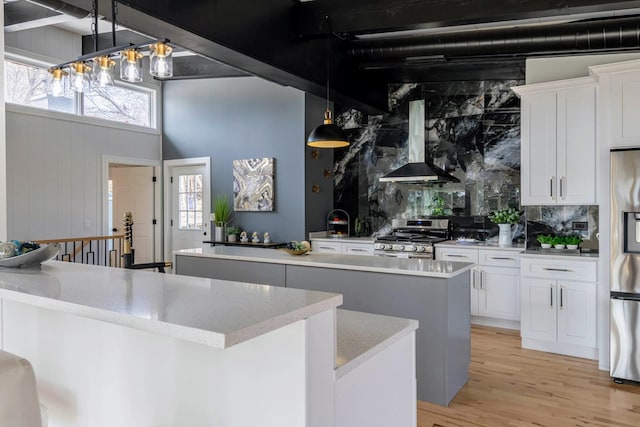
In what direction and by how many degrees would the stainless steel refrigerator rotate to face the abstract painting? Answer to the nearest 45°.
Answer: approximately 90° to its right

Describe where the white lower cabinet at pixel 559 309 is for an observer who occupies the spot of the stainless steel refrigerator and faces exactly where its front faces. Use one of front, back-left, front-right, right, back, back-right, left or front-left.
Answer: back-right

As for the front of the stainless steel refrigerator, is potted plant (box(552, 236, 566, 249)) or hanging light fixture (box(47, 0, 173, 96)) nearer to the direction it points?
the hanging light fixture

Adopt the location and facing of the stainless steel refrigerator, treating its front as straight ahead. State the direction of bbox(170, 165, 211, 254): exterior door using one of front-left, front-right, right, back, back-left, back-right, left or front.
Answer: right

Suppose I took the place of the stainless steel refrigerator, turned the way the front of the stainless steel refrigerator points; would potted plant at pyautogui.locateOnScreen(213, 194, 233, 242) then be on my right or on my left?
on my right

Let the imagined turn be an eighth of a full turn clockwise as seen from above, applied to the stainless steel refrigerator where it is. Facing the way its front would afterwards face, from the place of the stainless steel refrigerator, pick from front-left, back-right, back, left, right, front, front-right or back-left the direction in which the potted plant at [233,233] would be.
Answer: front-right

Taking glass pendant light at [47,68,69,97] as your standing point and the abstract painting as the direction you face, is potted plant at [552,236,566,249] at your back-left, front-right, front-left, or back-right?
front-right

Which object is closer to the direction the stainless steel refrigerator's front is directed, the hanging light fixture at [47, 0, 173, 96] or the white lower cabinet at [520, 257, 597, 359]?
the hanging light fixture

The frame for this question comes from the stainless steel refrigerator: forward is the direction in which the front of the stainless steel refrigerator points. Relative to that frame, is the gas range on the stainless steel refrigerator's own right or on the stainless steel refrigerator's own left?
on the stainless steel refrigerator's own right

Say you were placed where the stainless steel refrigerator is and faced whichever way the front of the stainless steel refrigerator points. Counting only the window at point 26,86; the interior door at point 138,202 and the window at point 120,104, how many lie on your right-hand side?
3

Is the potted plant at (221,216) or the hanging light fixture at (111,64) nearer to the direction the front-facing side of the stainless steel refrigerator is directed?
the hanging light fixture

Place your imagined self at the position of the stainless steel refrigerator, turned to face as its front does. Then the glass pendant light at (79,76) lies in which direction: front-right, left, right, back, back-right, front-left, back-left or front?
front-right

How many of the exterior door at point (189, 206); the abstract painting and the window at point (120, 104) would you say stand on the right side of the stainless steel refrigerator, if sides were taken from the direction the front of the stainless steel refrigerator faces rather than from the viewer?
3

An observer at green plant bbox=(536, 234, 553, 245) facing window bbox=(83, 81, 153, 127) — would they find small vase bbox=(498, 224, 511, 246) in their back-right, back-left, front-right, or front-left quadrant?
front-right
